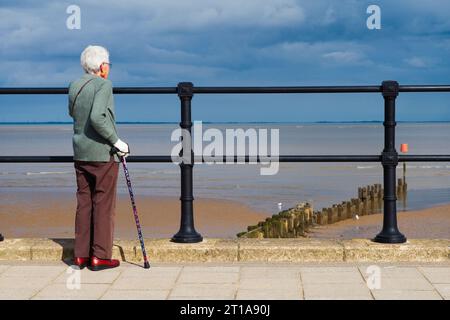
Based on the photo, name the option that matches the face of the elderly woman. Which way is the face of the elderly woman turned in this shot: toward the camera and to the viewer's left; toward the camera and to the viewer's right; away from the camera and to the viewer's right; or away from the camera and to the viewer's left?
away from the camera and to the viewer's right

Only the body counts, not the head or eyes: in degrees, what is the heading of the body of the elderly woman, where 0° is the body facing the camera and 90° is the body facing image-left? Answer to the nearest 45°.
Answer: approximately 225°
